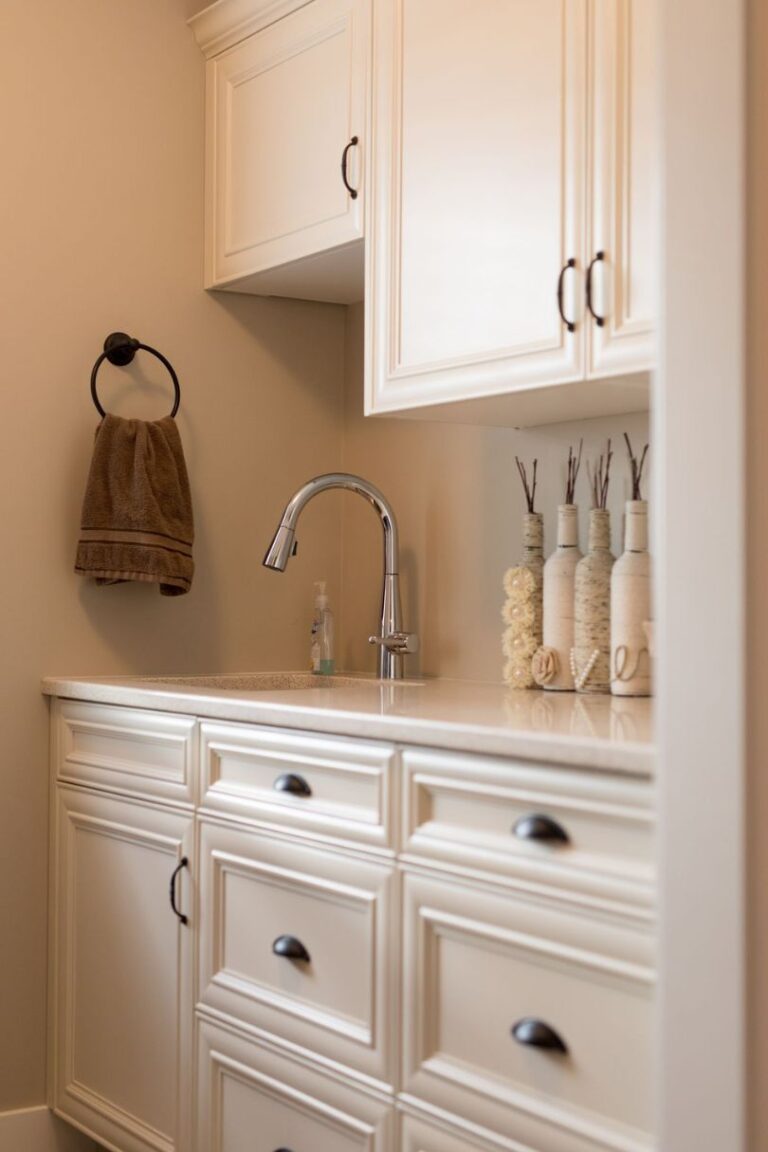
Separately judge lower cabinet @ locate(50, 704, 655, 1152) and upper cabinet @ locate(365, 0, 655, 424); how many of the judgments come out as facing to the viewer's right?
0

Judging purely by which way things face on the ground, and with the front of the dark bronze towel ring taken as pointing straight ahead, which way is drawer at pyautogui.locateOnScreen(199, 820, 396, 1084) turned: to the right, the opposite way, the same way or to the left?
to the right

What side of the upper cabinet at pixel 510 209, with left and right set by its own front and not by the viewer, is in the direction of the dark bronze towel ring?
right

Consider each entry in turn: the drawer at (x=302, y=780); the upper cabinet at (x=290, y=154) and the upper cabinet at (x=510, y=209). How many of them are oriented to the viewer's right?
0

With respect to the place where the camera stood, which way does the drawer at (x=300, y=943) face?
facing the viewer and to the left of the viewer

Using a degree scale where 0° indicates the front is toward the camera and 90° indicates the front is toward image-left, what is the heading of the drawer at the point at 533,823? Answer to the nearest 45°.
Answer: approximately 45°

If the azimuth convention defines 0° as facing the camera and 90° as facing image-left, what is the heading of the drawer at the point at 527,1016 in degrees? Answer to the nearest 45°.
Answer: approximately 45°
